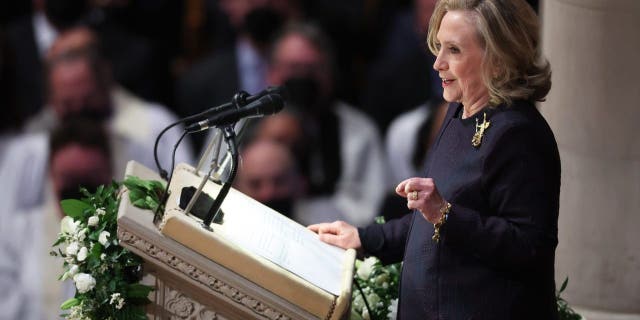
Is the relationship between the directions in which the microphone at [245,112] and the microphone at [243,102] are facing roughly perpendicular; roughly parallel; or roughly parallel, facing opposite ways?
roughly parallel

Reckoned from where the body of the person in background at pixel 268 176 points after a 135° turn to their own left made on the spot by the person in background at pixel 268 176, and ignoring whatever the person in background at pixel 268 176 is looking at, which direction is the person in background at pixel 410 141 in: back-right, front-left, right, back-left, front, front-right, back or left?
front-right

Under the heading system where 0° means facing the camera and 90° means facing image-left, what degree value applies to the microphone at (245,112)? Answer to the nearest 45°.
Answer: approximately 270°

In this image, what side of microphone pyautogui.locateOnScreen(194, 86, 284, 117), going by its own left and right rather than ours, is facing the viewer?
right

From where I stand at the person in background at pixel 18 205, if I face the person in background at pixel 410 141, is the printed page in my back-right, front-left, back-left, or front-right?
front-right

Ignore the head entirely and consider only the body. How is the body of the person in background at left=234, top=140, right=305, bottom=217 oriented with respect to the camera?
toward the camera

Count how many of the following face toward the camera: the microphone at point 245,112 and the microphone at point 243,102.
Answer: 0

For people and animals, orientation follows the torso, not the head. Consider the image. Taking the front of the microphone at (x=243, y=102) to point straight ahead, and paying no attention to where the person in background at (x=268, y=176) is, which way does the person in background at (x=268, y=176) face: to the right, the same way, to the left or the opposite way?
to the right

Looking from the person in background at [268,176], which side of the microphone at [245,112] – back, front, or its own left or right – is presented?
left

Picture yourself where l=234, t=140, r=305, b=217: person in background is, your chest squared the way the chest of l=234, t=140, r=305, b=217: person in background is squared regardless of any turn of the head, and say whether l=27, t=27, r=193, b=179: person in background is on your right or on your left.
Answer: on your right

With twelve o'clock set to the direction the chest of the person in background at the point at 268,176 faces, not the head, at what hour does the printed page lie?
The printed page is roughly at 12 o'clock from the person in background.

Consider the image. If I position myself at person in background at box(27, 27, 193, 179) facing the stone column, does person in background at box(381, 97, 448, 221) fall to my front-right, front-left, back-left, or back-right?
front-left

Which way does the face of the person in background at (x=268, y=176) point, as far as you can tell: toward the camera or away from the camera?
toward the camera

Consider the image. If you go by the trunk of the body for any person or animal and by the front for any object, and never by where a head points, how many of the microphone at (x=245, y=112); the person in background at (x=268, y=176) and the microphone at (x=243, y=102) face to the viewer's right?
2
